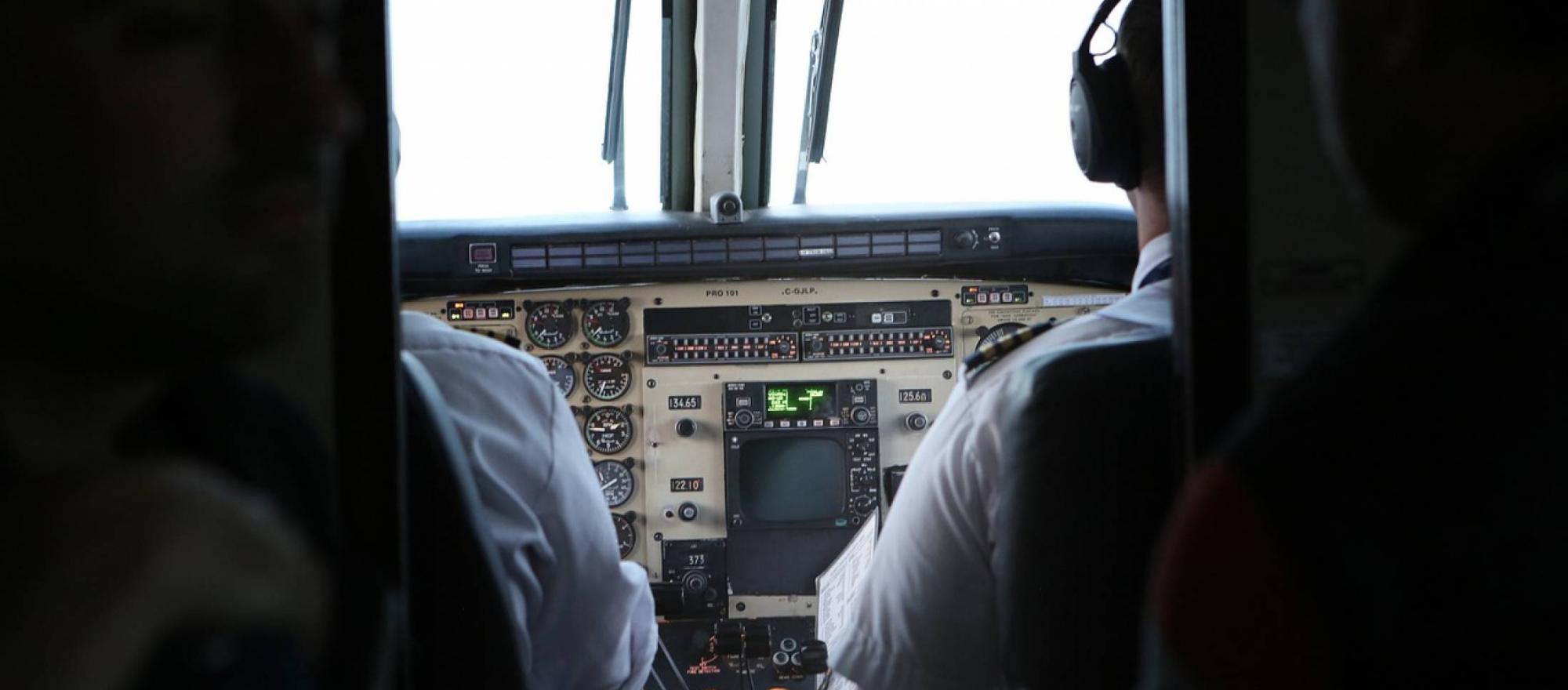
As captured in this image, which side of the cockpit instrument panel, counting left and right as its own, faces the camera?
front

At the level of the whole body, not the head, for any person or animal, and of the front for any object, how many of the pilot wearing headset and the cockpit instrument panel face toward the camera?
1

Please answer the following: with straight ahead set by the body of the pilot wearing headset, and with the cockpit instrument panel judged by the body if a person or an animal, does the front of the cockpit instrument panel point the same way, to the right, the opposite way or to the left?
the opposite way

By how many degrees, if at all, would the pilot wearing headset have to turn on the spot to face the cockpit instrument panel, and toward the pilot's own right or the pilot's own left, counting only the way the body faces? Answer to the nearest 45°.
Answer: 0° — they already face it

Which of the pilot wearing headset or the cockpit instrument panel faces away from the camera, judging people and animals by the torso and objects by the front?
the pilot wearing headset

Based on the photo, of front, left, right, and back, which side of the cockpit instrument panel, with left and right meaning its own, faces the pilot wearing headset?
front

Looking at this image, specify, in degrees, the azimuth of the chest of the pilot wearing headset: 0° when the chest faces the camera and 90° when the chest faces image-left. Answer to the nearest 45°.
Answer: approximately 180°
